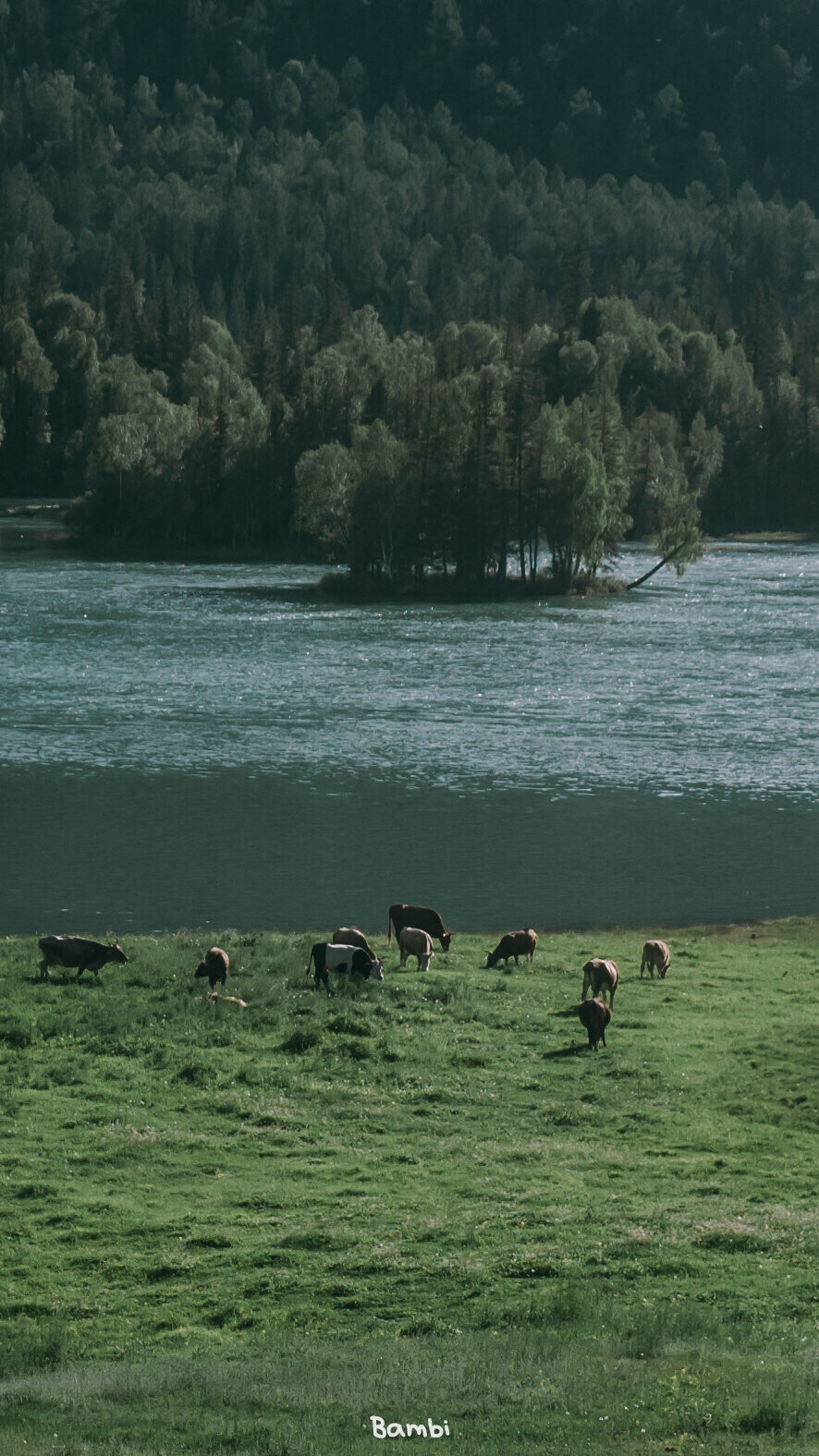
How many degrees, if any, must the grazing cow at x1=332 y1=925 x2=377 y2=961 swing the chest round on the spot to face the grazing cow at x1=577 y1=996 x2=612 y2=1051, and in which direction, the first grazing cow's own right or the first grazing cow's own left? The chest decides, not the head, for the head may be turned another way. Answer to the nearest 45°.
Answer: approximately 45° to the first grazing cow's own right

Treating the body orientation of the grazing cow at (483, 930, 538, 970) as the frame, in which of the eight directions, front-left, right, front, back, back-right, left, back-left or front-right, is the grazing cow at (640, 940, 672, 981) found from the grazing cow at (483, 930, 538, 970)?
back

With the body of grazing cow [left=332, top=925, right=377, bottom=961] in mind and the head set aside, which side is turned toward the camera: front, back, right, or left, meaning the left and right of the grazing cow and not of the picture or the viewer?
right

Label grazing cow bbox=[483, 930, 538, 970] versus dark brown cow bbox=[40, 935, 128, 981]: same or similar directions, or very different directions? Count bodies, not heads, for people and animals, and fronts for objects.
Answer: very different directions

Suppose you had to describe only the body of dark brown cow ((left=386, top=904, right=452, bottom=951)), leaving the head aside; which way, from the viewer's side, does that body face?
to the viewer's right

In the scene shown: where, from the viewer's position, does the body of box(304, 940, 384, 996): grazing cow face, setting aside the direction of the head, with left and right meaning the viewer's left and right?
facing to the right of the viewer

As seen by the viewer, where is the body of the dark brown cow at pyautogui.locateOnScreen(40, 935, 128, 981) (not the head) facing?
to the viewer's right

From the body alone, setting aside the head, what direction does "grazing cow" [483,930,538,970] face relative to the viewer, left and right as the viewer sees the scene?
facing to the left of the viewer
